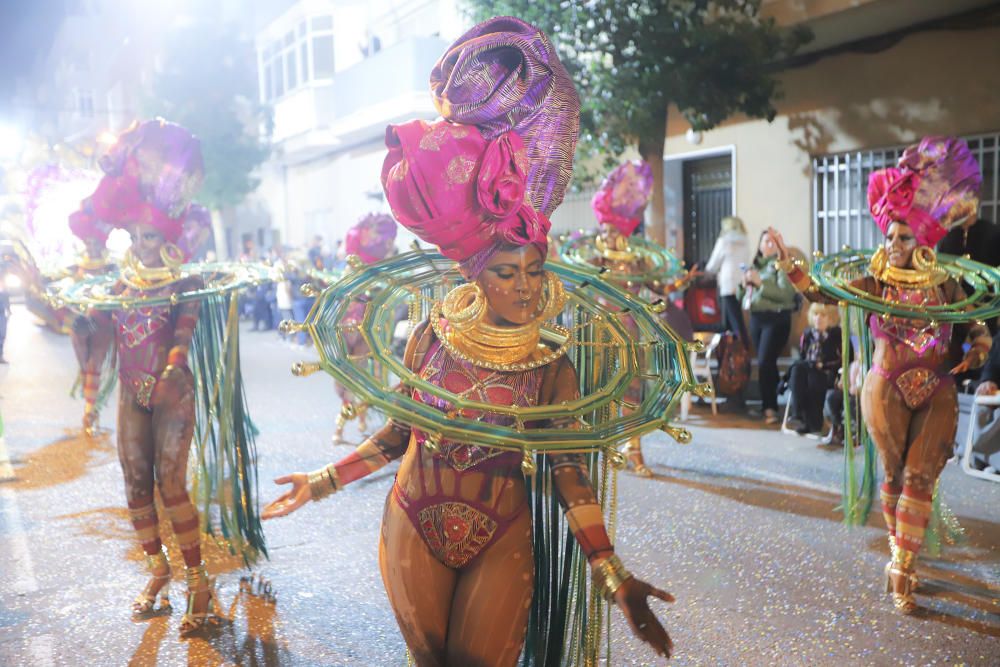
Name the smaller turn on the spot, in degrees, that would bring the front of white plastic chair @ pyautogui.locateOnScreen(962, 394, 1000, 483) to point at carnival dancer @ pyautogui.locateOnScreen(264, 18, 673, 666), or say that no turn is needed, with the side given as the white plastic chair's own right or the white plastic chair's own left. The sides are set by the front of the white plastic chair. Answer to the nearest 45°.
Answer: approximately 90° to the white plastic chair's own left

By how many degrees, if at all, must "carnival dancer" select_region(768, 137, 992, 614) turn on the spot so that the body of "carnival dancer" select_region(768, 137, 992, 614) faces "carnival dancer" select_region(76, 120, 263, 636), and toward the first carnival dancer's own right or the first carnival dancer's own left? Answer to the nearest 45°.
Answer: approximately 45° to the first carnival dancer's own right

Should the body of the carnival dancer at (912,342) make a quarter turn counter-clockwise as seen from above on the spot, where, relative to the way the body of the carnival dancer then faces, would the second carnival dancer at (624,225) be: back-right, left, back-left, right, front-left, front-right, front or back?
back-left

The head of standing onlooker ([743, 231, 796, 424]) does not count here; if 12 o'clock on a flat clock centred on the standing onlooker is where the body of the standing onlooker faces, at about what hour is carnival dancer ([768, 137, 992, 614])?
The carnival dancer is roughly at 10 o'clock from the standing onlooker.

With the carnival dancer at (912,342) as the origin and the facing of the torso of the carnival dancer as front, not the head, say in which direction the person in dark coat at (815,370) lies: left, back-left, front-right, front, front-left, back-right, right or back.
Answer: back

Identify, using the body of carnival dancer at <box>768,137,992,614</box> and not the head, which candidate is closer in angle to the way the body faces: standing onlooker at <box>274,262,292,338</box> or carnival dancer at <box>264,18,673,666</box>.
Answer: the carnival dancer

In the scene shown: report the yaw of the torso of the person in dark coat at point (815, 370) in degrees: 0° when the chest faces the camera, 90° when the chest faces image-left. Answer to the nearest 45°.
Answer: approximately 45°
